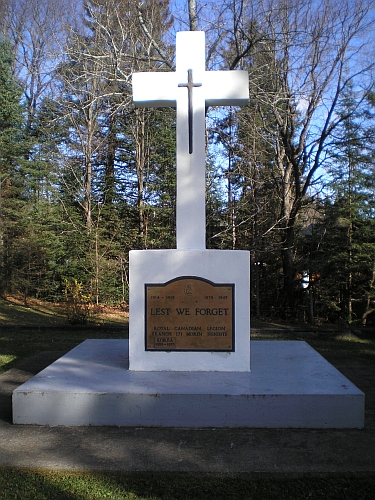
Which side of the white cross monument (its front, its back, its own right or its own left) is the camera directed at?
front

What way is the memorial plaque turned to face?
toward the camera

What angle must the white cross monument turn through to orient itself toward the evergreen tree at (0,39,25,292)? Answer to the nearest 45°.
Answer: approximately 135° to its right
